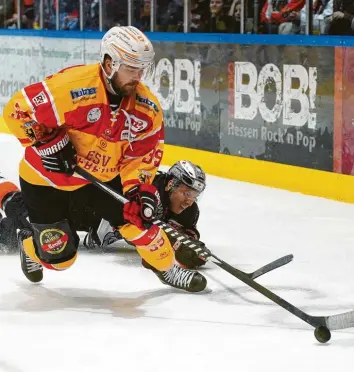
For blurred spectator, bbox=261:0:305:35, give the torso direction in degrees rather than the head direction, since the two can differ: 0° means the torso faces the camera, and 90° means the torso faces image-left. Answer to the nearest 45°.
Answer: approximately 0°

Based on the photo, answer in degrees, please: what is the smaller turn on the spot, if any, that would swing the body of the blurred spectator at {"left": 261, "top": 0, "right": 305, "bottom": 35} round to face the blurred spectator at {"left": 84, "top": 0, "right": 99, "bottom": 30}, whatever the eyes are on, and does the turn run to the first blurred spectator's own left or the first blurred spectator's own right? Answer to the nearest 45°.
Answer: approximately 135° to the first blurred spectator's own right

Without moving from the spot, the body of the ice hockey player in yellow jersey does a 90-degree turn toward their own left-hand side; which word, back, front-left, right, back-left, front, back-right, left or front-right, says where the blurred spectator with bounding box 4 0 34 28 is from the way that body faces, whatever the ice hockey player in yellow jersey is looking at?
front-left

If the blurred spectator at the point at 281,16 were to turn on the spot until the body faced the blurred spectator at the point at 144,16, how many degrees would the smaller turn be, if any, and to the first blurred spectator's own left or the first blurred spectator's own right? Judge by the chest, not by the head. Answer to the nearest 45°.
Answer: approximately 135° to the first blurred spectator's own right

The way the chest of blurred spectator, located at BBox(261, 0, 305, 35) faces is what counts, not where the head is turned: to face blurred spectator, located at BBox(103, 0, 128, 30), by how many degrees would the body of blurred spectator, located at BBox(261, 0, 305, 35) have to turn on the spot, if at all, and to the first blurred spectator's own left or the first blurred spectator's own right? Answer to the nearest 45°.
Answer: approximately 135° to the first blurred spectator's own right

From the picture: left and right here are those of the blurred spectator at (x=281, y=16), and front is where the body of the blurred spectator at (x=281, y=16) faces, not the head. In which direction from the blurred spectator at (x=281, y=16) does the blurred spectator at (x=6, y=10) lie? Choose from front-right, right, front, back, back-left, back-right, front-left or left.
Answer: back-right

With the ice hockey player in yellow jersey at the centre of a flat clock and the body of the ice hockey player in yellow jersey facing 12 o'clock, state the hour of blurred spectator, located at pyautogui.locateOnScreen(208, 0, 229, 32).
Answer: The blurred spectator is roughly at 8 o'clock from the ice hockey player in yellow jersey.

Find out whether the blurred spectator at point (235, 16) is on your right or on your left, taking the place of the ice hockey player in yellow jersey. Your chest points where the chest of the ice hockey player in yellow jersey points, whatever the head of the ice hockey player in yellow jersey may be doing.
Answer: on your left

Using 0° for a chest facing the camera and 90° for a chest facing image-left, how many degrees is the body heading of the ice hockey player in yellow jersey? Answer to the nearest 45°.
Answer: approximately 315°
